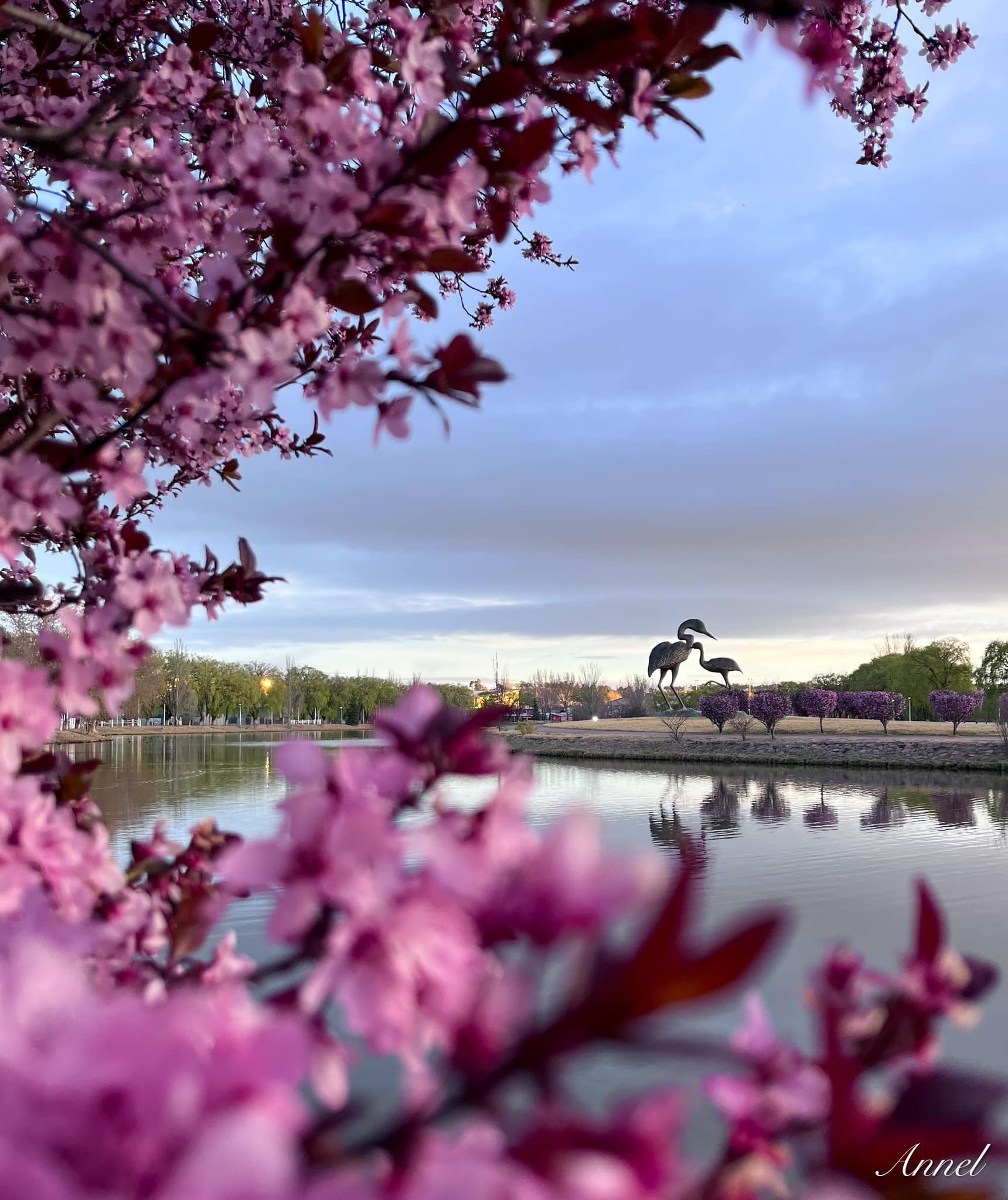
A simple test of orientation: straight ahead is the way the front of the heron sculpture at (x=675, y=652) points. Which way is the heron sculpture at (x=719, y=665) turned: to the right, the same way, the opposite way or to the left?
the opposite way

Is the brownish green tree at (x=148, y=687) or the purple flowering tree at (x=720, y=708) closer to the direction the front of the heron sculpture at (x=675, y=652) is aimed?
the purple flowering tree

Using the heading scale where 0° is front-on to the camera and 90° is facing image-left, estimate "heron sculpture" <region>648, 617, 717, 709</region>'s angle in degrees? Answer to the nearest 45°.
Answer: approximately 270°

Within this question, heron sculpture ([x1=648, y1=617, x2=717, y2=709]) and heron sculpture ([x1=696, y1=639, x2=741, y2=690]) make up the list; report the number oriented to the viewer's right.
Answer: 1

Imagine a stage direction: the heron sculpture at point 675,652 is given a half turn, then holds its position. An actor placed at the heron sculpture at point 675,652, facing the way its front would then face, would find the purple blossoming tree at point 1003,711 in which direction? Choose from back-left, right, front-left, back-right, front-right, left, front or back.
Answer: back-left

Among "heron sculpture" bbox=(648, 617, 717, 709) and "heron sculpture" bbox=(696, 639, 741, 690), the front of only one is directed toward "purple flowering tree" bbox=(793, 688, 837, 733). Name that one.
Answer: "heron sculpture" bbox=(648, 617, 717, 709)

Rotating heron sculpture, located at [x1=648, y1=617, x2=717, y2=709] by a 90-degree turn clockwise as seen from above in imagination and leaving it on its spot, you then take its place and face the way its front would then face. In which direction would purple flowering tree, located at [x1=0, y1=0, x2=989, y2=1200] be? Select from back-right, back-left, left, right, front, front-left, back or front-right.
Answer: front

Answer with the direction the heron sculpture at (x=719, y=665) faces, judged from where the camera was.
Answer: facing to the left of the viewer

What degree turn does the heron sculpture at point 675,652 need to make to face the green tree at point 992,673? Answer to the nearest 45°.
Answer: approximately 45° to its left

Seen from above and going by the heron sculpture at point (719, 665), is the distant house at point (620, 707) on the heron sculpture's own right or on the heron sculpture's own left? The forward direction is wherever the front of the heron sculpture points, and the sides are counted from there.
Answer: on the heron sculpture's own right
